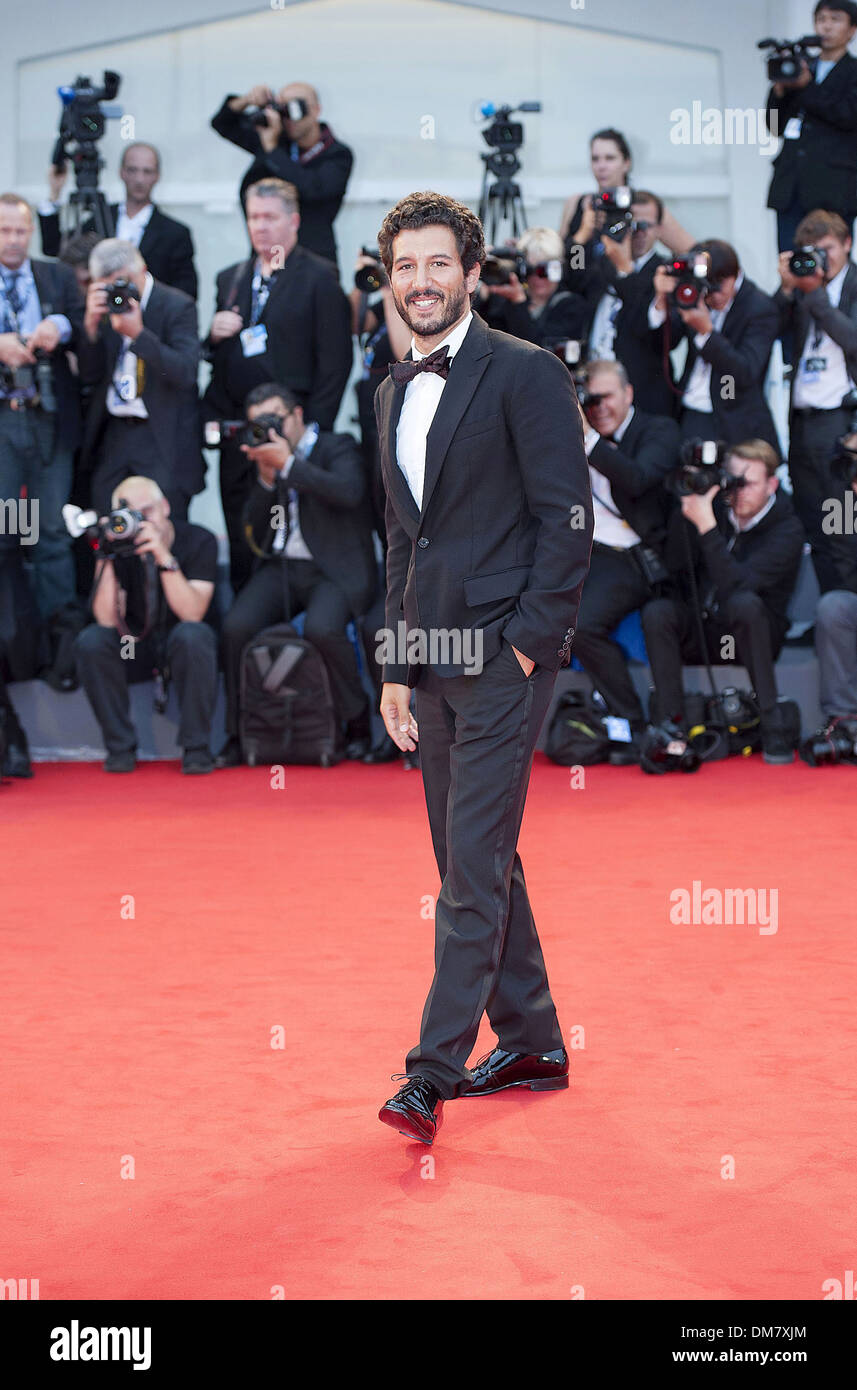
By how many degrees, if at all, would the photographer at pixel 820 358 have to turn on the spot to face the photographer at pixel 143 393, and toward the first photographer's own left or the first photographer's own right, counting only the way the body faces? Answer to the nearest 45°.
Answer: approximately 45° to the first photographer's own right

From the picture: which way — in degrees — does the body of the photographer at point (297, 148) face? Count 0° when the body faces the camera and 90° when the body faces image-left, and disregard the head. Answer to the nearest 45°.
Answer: approximately 45°

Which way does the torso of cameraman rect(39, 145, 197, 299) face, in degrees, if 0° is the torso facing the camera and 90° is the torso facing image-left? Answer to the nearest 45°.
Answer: approximately 0°

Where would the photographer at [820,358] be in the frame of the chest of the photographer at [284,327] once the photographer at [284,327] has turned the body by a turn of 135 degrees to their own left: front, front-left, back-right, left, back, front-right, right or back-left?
front

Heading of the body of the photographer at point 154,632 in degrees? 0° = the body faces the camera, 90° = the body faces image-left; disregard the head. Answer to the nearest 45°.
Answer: approximately 0°

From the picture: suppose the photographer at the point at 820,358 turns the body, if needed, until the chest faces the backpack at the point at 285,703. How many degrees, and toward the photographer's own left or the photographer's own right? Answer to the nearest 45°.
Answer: approximately 45° to the photographer's own right

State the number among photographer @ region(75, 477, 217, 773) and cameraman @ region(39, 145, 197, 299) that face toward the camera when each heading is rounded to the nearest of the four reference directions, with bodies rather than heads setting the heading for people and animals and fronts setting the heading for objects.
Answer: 2
